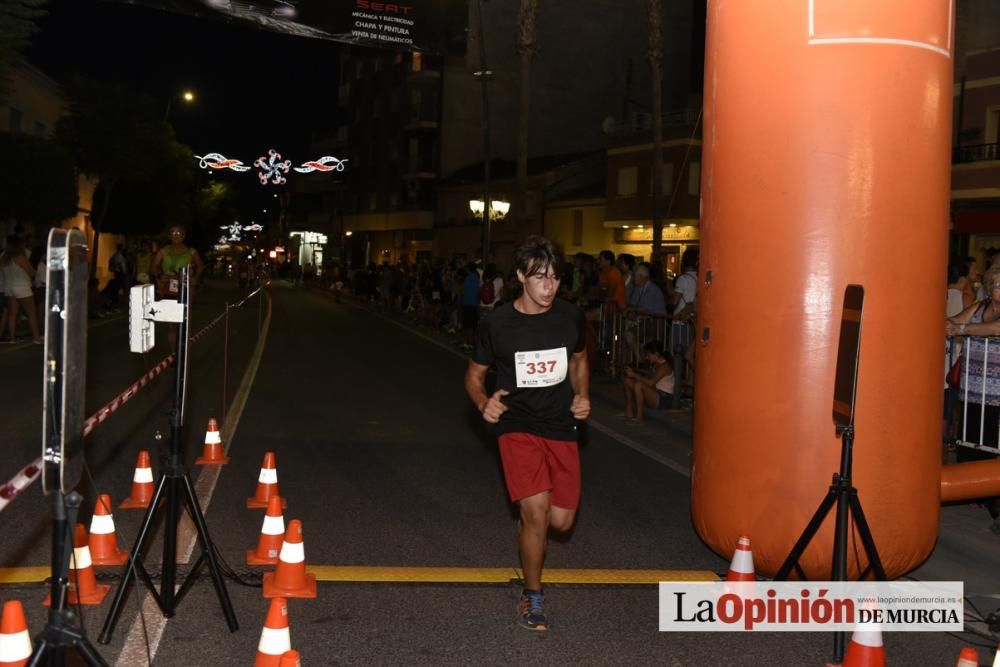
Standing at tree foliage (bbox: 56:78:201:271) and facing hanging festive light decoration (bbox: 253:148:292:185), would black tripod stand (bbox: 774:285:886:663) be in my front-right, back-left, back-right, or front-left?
back-right

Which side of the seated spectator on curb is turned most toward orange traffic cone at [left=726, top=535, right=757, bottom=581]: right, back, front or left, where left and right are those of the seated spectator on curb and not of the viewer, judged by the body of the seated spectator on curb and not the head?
left

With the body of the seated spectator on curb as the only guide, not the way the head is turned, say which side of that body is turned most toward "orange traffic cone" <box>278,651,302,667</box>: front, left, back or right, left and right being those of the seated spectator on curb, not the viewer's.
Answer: left

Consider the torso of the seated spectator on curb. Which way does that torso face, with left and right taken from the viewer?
facing to the left of the viewer

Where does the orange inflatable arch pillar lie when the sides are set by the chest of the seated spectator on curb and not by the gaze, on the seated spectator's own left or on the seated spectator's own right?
on the seated spectator's own left

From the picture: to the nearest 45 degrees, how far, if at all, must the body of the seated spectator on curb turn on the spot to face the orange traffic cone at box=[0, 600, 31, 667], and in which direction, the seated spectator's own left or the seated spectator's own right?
approximately 90° to the seated spectator's own left

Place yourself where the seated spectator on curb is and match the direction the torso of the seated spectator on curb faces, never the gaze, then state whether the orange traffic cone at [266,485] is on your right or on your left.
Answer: on your left

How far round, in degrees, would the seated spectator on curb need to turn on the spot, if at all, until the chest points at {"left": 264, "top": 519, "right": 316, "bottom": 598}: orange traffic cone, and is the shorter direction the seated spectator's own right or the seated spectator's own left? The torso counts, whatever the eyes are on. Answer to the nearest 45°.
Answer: approximately 90° to the seated spectator's own left

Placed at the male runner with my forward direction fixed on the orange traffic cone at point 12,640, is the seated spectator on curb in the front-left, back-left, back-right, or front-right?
back-right

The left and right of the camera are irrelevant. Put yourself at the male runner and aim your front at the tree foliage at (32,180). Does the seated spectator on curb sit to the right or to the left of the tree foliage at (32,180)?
right

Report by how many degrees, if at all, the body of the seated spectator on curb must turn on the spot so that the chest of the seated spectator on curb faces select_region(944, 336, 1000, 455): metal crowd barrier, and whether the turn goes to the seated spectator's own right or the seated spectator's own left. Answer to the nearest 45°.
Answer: approximately 135° to the seated spectator's own left

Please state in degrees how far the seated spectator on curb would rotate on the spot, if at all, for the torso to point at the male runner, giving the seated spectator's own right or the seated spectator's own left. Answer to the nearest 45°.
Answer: approximately 90° to the seated spectator's own left
